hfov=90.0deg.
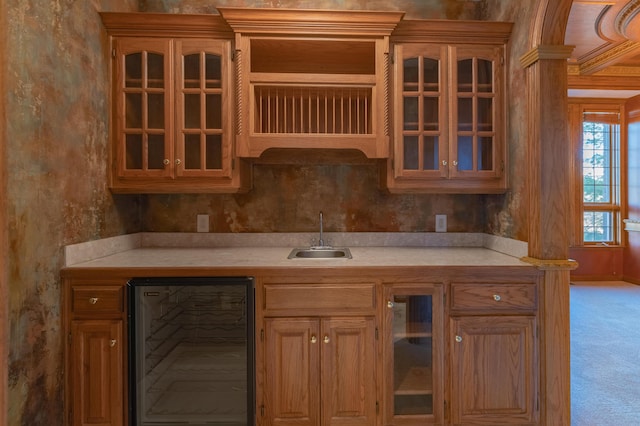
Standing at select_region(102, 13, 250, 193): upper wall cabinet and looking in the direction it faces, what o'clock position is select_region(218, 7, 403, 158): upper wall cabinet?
select_region(218, 7, 403, 158): upper wall cabinet is roughly at 10 o'clock from select_region(102, 13, 250, 193): upper wall cabinet.

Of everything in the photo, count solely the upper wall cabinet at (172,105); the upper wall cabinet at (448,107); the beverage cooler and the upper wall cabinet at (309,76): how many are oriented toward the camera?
4

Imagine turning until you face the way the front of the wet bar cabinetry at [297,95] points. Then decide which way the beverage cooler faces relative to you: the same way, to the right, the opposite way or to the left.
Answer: the same way

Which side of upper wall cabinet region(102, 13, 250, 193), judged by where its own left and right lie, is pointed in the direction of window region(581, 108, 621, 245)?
left

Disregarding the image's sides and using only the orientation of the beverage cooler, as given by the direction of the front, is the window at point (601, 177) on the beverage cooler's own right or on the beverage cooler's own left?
on the beverage cooler's own left

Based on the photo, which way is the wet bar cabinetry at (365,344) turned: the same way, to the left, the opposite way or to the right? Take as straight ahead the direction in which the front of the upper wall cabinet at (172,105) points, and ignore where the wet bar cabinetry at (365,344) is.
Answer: the same way

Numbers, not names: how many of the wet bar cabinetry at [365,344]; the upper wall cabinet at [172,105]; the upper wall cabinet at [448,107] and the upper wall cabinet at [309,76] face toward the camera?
4

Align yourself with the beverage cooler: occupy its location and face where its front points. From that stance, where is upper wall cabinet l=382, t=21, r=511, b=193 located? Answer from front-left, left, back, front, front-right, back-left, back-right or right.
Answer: left

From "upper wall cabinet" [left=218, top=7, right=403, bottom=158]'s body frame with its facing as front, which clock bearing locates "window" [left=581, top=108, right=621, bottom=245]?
The window is roughly at 8 o'clock from the upper wall cabinet.

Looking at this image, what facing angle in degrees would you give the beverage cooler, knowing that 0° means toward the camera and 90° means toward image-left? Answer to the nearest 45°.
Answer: approximately 0°

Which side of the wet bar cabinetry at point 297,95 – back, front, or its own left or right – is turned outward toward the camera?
front

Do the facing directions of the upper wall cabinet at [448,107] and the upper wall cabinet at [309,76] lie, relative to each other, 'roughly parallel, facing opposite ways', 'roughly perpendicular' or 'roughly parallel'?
roughly parallel

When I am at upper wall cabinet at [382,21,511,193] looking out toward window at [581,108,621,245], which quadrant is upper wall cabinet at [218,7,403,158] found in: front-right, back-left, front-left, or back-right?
back-left

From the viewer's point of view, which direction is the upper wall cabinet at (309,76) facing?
toward the camera

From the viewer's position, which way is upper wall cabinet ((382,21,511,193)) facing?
facing the viewer
